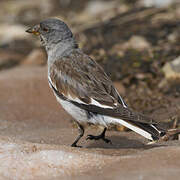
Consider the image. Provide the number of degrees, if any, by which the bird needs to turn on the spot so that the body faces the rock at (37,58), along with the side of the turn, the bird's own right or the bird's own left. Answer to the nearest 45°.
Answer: approximately 90° to the bird's own right

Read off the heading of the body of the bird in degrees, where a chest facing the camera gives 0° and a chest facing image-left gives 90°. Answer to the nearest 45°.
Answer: approximately 90°

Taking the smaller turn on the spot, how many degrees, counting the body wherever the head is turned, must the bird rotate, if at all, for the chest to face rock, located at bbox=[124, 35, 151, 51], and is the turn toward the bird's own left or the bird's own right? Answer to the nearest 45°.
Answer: approximately 90° to the bird's own right

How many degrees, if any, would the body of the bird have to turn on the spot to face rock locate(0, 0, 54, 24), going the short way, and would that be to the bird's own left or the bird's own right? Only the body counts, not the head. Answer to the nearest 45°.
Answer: approximately 90° to the bird's own right

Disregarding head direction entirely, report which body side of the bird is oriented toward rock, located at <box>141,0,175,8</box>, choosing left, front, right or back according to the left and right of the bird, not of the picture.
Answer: right

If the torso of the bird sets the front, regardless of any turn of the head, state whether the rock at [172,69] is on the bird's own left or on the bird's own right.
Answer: on the bird's own right
